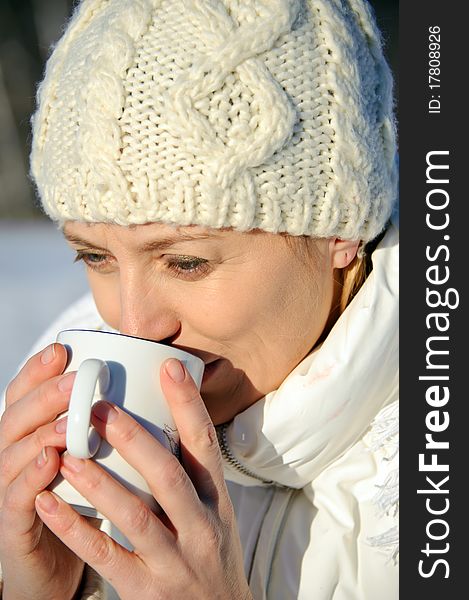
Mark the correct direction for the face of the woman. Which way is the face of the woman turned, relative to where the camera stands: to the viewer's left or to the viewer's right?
to the viewer's left

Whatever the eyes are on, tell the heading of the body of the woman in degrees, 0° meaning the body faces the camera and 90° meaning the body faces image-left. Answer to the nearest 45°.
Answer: approximately 45°
